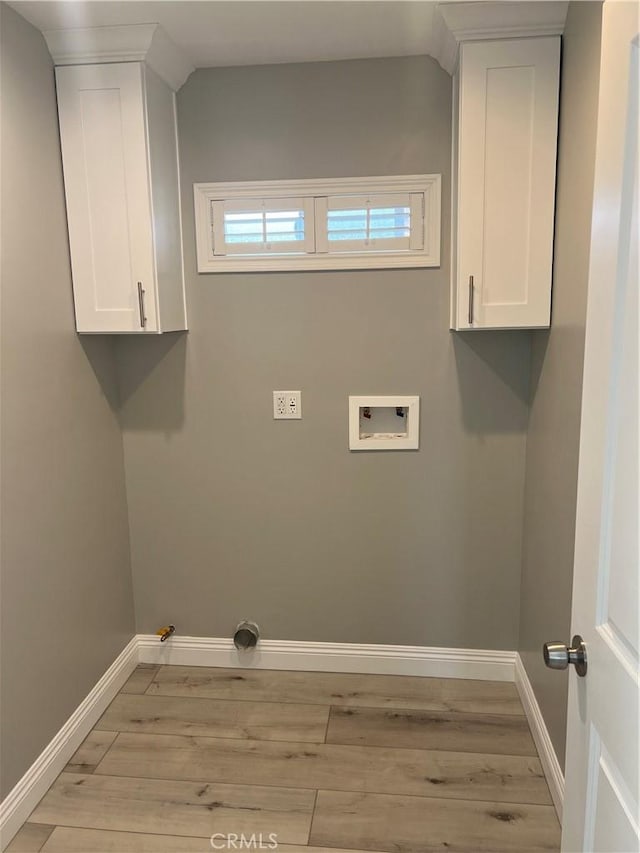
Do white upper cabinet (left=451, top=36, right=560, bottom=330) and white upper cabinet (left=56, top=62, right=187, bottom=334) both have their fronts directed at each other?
no

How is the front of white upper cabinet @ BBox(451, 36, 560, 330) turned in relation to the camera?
facing the viewer

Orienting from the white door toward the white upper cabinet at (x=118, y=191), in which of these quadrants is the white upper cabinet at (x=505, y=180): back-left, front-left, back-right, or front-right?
front-right

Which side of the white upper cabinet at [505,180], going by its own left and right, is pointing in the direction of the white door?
front

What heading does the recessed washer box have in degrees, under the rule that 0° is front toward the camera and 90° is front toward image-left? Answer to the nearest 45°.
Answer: approximately 0°

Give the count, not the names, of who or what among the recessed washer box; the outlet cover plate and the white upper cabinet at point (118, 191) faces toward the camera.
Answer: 3

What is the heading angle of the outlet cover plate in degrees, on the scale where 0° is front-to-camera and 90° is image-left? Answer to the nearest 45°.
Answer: approximately 0°

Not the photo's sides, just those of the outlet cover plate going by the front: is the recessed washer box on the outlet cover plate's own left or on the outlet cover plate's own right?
on the outlet cover plate's own left

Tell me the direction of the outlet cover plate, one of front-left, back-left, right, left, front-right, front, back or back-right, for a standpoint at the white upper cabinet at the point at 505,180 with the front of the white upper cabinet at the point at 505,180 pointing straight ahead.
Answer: right

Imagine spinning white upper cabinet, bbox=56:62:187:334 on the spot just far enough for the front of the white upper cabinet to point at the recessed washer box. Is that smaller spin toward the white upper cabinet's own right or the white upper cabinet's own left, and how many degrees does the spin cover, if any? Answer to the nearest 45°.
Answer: approximately 90° to the white upper cabinet's own left

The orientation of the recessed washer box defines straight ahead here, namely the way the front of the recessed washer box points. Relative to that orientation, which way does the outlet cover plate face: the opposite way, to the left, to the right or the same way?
the same way

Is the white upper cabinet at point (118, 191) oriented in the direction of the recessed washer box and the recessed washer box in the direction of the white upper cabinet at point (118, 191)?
no

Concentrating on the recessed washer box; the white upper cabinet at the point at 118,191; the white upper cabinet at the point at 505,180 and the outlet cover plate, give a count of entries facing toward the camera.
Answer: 4

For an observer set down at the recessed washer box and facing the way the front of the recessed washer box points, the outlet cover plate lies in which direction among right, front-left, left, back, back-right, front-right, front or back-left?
right

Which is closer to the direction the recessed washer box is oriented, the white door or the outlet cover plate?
the white door
